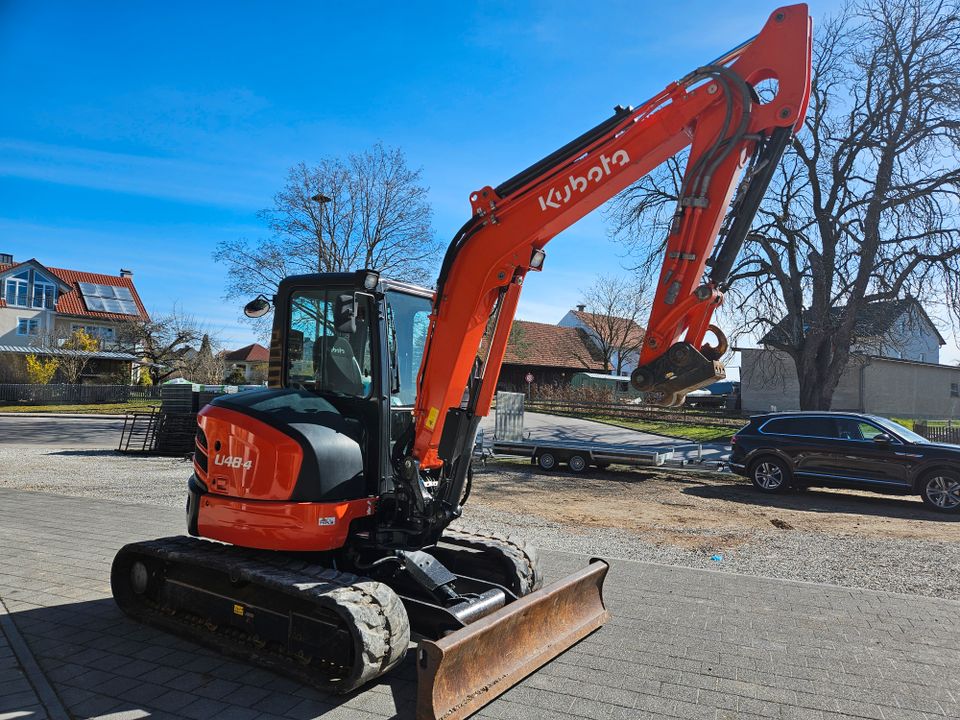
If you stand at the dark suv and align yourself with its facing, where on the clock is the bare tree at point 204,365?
The bare tree is roughly at 7 o'clock from the dark suv.

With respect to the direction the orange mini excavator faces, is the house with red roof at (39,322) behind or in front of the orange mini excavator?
behind

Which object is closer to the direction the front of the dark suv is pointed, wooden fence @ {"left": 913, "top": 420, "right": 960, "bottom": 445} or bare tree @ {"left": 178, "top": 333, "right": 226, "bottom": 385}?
the wooden fence

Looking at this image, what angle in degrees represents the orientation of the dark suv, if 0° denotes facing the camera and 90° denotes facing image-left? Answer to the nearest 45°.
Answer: approximately 270°

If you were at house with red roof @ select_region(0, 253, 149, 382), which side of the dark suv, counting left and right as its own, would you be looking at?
back

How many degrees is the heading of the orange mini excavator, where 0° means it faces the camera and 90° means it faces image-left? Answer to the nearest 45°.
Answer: approximately 315°

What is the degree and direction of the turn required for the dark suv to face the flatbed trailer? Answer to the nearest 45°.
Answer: approximately 180°

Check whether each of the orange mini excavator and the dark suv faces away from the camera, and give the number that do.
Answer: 0

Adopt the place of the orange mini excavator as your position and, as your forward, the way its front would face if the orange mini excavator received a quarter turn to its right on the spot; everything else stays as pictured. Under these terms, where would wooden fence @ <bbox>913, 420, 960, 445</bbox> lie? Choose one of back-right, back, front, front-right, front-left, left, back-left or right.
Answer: back

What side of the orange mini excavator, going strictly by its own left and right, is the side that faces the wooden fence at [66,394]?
back
